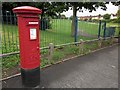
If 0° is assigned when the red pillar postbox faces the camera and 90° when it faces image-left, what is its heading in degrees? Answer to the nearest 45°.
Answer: approximately 315°
